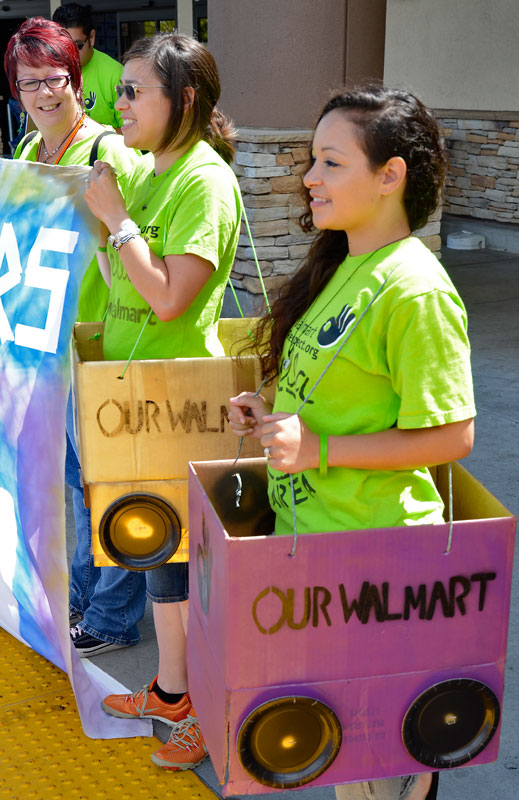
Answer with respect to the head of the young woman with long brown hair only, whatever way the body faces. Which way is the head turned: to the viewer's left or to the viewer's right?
to the viewer's left

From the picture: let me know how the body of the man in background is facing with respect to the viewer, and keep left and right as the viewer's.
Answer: facing the viewer and to the left of the viewer

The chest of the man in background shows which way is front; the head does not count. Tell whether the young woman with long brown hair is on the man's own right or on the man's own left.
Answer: on the man's own left

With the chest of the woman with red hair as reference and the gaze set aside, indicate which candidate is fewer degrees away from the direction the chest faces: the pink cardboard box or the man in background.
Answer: the pink cardboard box

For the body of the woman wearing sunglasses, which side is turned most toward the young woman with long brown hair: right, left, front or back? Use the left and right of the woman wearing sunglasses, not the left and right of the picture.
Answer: left

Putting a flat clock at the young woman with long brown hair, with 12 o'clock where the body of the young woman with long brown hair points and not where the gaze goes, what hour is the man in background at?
The man in background is roughly at 4 o'clock from the young woman with long brown hair.

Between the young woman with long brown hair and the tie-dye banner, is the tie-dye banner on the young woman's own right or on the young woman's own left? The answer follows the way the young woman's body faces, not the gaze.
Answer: on the young woman's own right

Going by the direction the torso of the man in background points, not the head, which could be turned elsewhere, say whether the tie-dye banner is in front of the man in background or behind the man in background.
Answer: in front

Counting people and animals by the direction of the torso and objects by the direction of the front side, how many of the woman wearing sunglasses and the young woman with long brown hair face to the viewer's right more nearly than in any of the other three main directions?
0

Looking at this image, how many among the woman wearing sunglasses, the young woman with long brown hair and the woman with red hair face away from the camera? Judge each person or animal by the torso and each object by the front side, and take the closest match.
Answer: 0

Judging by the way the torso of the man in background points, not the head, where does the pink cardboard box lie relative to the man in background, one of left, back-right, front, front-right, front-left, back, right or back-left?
front-left

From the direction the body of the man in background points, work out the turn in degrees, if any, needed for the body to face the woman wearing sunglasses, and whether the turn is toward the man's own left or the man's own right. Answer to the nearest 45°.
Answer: approximately 45° to the man's own left

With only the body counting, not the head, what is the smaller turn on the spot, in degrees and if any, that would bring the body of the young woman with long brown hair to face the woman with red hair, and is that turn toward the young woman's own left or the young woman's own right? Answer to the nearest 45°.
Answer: approximately 90° to the young woman's own right

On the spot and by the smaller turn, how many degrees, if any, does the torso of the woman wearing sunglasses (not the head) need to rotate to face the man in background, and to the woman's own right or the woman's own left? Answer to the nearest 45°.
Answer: approximately 135° to the woman's own right
